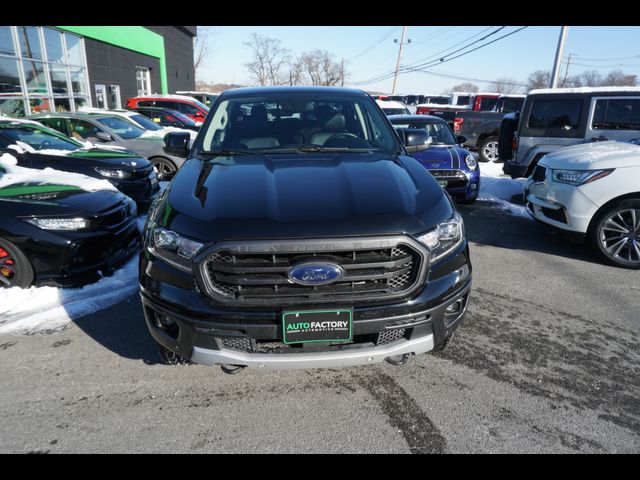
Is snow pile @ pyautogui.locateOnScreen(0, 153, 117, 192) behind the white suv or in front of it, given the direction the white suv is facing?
in front

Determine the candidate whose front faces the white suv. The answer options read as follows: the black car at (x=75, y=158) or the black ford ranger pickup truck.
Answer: the black car

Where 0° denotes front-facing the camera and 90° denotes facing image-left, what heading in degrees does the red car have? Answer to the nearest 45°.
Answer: approximately 315°

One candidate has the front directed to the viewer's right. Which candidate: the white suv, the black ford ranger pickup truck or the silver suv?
the silver suv

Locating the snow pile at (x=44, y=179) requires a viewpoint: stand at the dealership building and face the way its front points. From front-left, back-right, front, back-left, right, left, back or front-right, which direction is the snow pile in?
front-right

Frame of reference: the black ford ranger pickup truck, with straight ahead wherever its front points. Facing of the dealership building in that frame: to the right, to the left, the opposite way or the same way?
to the left

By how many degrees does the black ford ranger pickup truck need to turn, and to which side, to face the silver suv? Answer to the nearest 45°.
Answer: approximately 135° to its left

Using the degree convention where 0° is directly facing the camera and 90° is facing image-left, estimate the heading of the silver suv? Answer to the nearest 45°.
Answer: approximately 270°

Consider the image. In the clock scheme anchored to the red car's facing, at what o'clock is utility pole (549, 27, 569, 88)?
The utility pole is roughly at 11 o'clock from the red car.

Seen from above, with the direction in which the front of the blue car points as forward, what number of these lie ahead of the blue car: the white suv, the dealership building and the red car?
1

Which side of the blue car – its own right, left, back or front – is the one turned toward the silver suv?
left

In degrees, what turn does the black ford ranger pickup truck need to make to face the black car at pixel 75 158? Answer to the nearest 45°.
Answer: approximately 135° to its right

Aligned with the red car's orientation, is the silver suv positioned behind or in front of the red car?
in front

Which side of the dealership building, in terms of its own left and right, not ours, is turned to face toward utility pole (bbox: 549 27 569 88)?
front

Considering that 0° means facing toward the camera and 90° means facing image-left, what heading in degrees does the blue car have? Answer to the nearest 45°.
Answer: approximately 315°

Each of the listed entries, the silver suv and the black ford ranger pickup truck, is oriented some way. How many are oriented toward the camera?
1
